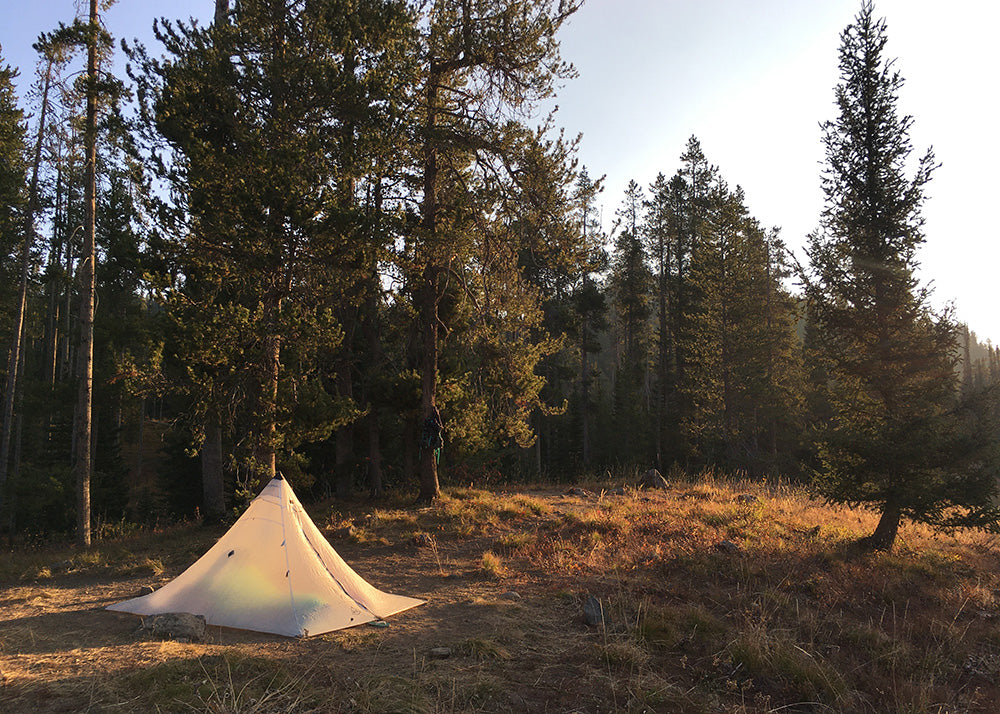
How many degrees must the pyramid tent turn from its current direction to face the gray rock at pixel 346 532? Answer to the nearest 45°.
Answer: approximately 135° to its left

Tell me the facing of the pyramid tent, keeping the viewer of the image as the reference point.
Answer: facing the viewer and to the right of the viewer

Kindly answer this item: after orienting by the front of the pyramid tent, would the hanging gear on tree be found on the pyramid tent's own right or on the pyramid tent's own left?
on the pyramid tent's own left
